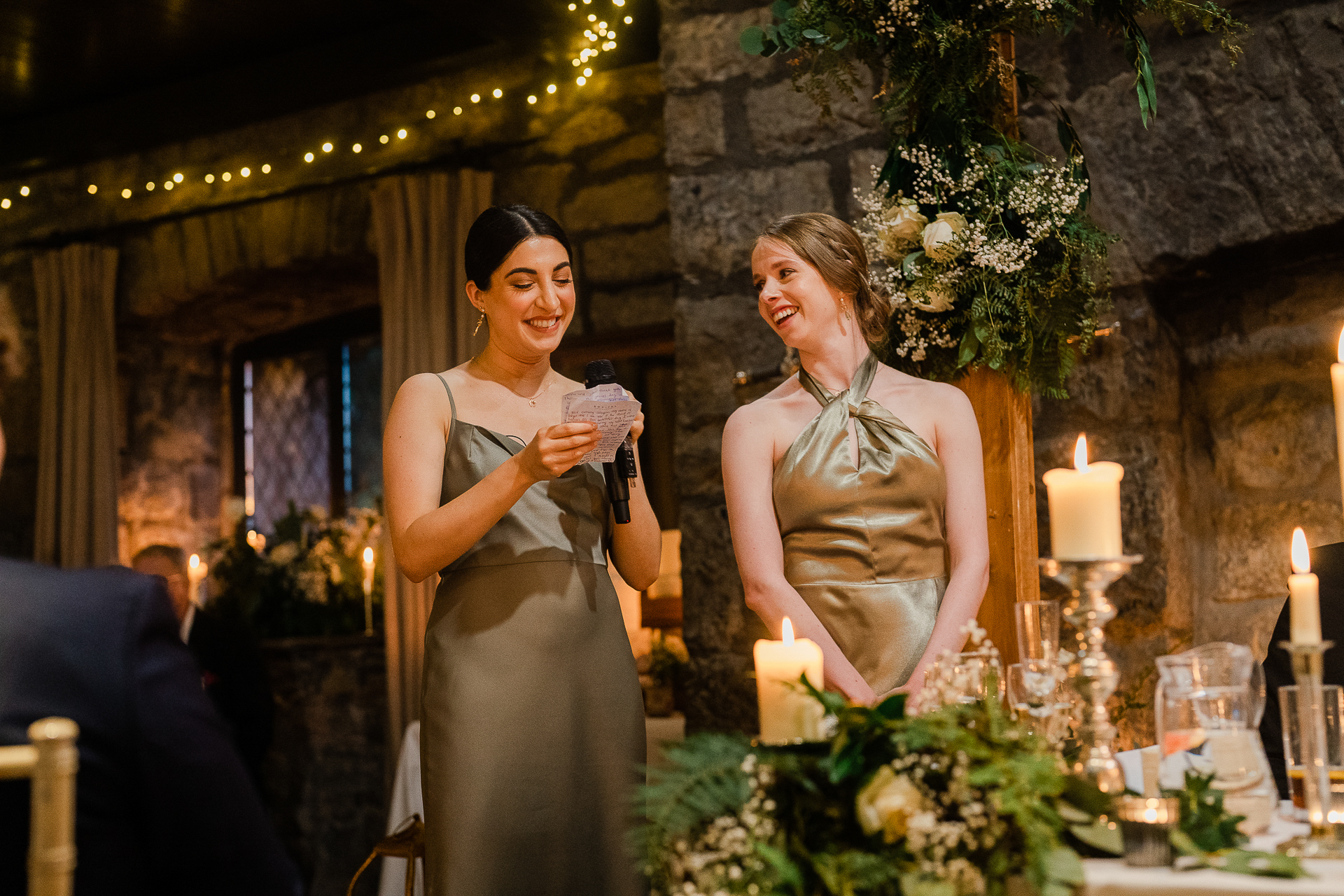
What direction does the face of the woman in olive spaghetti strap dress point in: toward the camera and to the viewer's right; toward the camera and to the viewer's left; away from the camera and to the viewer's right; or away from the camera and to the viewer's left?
toward the camera and to the viewer's right

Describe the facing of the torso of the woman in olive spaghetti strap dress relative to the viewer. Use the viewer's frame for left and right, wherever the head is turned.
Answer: facing the viewer and to the right of the viewer

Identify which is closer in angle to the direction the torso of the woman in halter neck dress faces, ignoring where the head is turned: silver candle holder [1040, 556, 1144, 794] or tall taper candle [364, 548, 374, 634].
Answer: the silver candle holder
